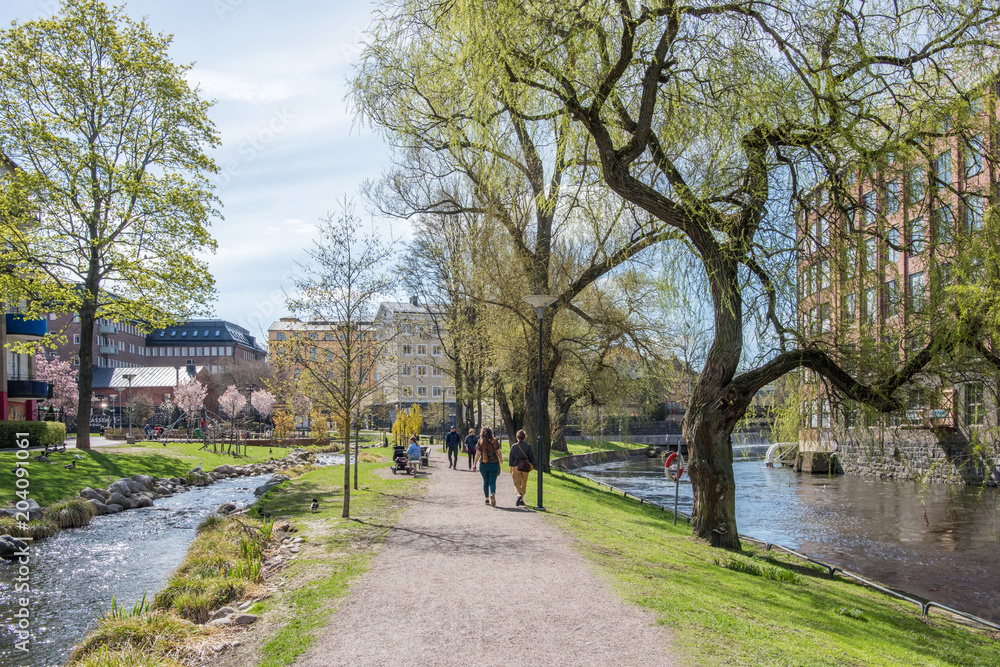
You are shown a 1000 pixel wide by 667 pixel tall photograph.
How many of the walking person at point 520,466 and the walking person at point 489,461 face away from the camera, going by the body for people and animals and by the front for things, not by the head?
2

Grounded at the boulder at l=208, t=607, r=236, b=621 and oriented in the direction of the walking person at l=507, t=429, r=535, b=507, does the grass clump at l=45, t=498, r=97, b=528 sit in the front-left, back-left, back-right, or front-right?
front-left

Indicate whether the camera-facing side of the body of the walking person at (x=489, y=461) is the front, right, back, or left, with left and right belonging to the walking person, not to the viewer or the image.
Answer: back

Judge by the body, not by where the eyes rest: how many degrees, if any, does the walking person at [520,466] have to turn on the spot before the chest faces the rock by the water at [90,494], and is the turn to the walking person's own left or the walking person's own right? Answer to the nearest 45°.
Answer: approximately 90° to the walking person's own left

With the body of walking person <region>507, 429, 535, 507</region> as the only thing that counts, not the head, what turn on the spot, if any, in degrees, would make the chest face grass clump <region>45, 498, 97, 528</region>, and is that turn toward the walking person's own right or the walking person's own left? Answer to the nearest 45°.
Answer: approximately 90° to the walking person's own left

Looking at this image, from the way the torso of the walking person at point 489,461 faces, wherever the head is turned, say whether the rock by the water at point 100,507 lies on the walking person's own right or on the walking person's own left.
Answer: on the walking person's own left

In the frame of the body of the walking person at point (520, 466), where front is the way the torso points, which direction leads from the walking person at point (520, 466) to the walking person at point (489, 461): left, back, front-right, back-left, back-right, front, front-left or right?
back-left

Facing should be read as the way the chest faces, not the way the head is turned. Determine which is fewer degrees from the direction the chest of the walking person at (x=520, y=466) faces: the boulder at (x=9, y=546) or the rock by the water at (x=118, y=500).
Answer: the rock by the water

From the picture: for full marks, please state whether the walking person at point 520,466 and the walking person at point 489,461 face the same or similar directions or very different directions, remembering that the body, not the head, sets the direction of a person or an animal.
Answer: same or similar directions

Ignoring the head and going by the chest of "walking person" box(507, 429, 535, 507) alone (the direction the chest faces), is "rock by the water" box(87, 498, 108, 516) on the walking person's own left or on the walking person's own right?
on the walking person's own left

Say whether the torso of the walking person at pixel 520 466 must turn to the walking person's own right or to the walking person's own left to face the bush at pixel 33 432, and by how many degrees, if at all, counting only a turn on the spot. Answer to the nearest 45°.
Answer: approximately 45° to the walking person's own left

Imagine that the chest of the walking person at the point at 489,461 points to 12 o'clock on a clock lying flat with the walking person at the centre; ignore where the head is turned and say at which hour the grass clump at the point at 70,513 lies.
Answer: The grass clump is roughly at 9 o'clock from the walking person.

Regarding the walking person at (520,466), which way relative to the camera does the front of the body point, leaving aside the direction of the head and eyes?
away from the camera
